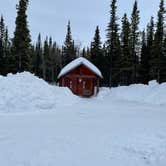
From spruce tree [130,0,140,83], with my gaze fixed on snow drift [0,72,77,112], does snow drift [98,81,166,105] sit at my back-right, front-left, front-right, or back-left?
front-left

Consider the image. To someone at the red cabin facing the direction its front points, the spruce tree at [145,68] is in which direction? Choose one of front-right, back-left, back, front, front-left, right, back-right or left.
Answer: back-left

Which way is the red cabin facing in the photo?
toward the camera

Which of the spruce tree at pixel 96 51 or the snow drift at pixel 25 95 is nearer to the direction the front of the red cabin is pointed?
the snow drift

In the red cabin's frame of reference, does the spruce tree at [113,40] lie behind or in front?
behind

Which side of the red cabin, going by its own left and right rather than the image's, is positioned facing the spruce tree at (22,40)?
right

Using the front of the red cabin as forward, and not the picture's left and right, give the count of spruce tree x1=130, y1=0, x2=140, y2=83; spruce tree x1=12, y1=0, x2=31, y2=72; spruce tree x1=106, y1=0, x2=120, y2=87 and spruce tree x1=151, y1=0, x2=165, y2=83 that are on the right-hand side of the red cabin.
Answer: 1

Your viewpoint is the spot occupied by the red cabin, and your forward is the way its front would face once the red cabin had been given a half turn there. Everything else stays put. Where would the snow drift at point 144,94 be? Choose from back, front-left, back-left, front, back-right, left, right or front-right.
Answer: back-right

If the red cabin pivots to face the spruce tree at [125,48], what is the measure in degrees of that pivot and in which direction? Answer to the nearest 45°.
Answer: approximately 135° to its left

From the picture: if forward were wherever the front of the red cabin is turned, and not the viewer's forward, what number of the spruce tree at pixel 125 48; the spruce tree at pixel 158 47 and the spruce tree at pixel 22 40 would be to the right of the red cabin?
1

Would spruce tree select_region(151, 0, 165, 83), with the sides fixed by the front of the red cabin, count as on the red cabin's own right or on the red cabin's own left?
on the red cabin's own left
